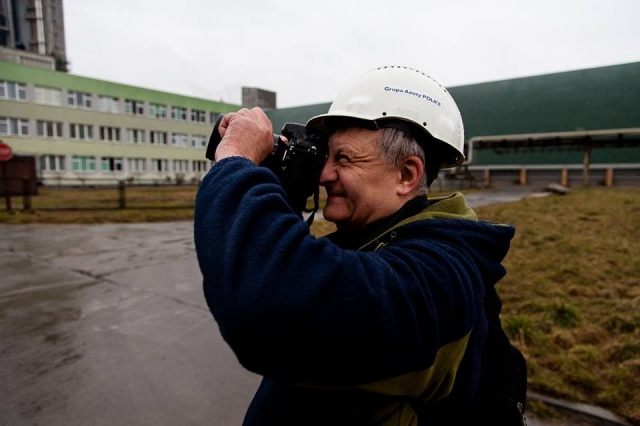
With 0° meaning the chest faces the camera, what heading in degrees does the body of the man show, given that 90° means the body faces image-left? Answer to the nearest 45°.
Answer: approximately 90°

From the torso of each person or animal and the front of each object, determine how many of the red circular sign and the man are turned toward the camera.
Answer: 1

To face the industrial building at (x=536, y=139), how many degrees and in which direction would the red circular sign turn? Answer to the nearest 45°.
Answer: approximately 90° to its left

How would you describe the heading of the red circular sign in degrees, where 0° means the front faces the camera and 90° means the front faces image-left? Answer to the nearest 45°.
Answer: approximately 0°
